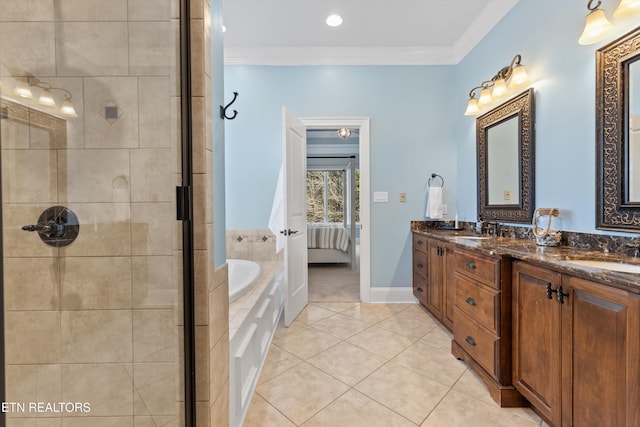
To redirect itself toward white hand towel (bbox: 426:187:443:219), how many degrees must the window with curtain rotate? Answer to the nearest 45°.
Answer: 0° — it already faces it

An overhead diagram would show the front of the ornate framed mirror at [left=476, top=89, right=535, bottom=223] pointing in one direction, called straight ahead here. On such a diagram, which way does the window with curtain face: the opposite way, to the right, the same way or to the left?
to the left

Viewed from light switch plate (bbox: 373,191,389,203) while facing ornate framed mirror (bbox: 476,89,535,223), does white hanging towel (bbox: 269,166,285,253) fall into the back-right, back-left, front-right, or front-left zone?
back-right

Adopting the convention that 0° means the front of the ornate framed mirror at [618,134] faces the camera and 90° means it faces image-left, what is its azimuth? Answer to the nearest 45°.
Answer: approximately 45°

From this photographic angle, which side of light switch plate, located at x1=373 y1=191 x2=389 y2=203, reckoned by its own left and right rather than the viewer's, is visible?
front

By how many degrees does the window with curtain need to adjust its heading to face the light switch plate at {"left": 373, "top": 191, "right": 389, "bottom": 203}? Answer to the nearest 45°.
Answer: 0° — it already faces it

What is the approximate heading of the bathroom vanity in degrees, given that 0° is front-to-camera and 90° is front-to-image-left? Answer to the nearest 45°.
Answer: approximately 45°

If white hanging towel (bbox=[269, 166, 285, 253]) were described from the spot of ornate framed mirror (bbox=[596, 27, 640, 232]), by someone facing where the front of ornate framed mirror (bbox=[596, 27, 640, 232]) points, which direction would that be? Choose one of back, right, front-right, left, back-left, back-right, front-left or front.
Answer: front-right

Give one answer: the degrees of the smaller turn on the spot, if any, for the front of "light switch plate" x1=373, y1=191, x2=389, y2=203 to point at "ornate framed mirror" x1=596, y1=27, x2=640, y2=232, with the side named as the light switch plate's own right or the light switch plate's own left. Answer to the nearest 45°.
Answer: approximately 45° to the light switch plate's own left

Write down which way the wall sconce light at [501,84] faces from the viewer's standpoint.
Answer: facing the viewer and to the left of the viewer

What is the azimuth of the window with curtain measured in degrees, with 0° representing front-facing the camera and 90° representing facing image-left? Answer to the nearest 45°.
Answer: approximately 0°

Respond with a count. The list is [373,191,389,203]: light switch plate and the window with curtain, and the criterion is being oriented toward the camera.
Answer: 2
